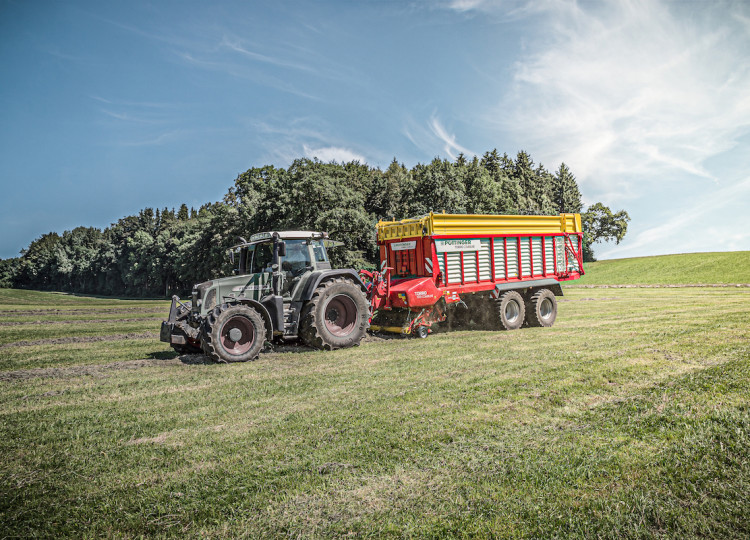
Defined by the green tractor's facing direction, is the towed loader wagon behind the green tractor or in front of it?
behind

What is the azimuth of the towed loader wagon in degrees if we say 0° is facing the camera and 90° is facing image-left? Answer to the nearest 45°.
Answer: approximately 45°

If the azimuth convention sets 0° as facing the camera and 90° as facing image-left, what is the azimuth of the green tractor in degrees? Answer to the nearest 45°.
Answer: approximately 45°

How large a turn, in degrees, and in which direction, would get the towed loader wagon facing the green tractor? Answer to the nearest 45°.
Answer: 0° — it already faces it
